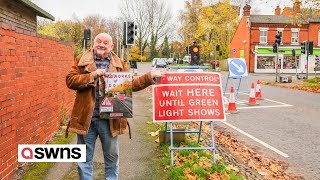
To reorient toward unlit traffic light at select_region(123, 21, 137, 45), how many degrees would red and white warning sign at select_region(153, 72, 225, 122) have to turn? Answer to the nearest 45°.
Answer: approximately 180°

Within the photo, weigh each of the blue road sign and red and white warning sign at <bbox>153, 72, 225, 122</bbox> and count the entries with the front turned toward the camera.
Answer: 2

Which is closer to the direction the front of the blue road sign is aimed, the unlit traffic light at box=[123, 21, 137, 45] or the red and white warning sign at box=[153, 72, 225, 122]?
the red and white warning sign

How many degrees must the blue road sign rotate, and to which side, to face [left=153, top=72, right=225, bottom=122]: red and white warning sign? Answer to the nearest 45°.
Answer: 0° — it already faces it

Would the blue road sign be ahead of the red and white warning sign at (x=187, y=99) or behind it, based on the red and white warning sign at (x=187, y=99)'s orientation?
behind

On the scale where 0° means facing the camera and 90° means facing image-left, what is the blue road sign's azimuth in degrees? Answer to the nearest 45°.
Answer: approximately 0°

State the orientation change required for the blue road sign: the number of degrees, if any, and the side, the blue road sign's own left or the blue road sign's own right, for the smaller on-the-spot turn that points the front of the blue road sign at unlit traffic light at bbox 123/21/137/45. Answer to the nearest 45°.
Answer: approximately 90° to the blue road sign's own right
